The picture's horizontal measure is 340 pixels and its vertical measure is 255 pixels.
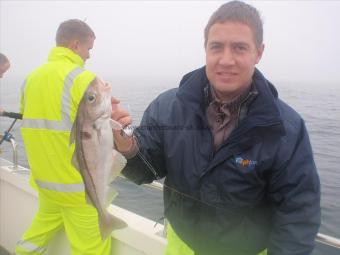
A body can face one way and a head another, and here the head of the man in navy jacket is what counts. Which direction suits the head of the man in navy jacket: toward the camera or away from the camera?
toward the camera

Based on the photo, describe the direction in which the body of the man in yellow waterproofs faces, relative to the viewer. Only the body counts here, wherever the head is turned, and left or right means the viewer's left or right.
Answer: facing away from the viewer and to the right of the viewer

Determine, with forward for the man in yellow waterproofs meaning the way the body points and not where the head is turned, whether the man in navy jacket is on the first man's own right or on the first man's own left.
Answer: on the first man's own right
